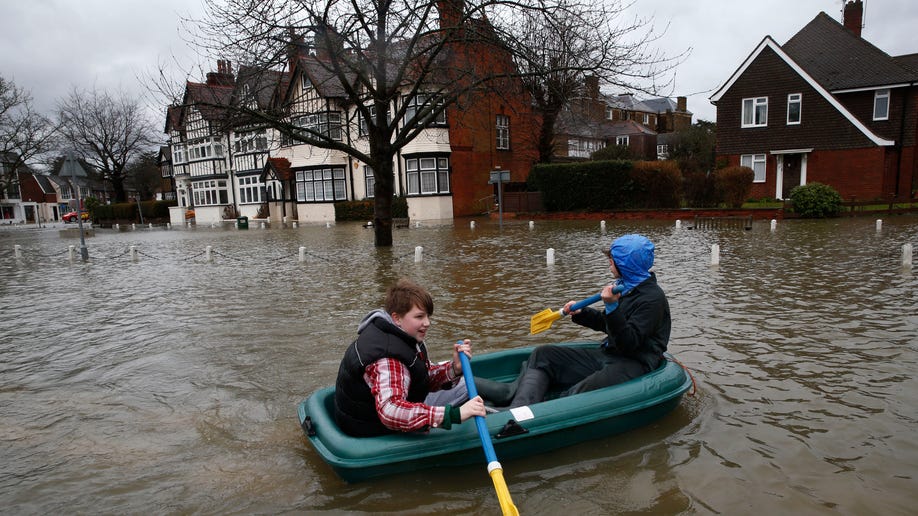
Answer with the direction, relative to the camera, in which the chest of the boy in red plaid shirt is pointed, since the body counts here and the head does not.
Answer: to the viewer's right

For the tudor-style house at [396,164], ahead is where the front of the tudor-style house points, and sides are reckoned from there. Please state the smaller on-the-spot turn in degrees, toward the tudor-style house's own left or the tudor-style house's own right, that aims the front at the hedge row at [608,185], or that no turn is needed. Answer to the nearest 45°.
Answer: approximately 90° to the tudor-style house's own left

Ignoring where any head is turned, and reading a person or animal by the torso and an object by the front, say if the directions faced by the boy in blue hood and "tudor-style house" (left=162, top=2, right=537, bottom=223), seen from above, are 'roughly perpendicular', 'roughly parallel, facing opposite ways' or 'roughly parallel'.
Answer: roughly perpendicular

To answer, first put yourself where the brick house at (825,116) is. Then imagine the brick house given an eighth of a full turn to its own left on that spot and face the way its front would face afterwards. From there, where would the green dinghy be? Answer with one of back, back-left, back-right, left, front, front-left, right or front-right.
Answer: front-right

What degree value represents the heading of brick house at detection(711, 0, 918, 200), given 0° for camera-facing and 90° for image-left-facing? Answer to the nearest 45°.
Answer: approximately 0°

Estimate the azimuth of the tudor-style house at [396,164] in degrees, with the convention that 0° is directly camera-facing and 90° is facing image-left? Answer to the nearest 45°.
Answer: approximately 45°

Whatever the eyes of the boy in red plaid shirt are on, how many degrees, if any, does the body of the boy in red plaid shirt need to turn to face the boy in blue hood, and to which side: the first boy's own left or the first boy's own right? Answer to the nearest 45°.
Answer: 0° — they already face them

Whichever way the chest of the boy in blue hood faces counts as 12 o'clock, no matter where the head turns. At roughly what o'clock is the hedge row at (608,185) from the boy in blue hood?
The hedge row is roughly at 3 o'clock from the boy in blue hood.

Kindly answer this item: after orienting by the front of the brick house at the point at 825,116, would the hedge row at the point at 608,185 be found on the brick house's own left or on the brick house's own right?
on the brick house's own right

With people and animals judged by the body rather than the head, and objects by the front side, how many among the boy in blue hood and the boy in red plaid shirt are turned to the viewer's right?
1

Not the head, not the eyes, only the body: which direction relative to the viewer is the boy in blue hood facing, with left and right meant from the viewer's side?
facing to the left of the viewer

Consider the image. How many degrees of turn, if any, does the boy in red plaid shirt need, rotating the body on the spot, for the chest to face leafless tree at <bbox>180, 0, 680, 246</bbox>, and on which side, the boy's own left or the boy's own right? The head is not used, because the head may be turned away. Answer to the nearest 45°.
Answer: approximately 90° to the boy's own left
